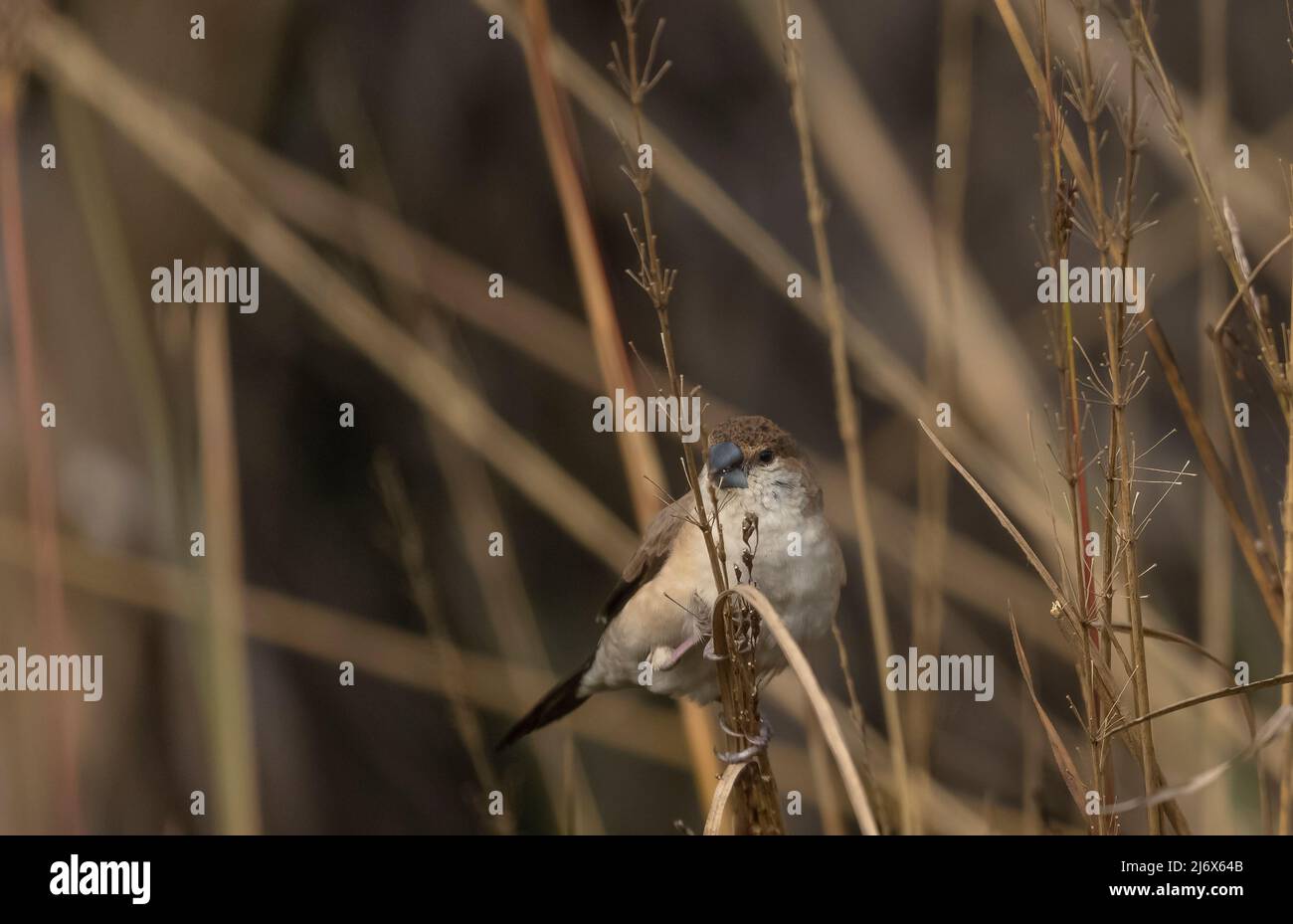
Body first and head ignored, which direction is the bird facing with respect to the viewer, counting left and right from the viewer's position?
facing the viewer and to the right of the viewer
